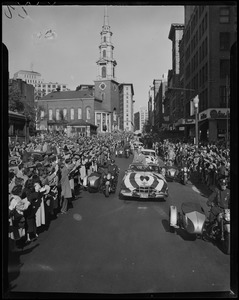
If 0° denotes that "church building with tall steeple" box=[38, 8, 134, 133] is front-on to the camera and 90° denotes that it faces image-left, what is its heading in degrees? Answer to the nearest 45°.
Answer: approximately 315°

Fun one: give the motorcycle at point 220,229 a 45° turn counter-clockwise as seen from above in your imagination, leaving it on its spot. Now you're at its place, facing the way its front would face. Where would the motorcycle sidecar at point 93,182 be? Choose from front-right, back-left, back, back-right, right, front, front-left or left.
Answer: back-left

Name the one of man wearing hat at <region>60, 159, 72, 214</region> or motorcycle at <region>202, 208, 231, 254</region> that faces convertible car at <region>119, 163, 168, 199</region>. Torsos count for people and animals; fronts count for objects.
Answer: the man wearing hat

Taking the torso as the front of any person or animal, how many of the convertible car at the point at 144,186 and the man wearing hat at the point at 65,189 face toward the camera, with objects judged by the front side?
1

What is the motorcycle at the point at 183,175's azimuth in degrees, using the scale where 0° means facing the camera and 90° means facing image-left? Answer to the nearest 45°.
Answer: approximately 0°

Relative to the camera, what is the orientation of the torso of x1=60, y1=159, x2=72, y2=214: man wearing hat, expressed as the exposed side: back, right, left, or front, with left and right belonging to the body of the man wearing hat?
right
